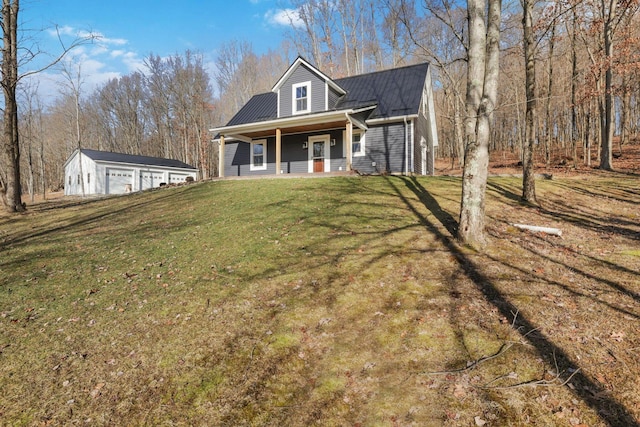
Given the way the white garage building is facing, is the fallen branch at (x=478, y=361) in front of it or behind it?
in front

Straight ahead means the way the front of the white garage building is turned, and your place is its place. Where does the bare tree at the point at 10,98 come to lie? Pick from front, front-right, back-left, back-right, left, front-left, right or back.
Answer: front-right

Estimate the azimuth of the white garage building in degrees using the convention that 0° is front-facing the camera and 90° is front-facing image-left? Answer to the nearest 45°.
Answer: approximately 315°

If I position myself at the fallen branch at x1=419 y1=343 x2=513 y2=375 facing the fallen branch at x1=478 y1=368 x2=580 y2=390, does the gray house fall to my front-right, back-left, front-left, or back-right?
back-left
